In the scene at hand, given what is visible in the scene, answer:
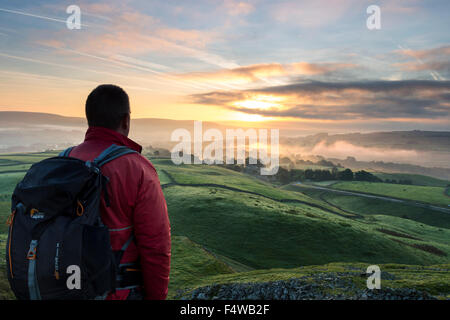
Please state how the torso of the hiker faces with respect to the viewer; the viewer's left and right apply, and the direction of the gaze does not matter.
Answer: facing away from the viewer and to the right of the viewer
